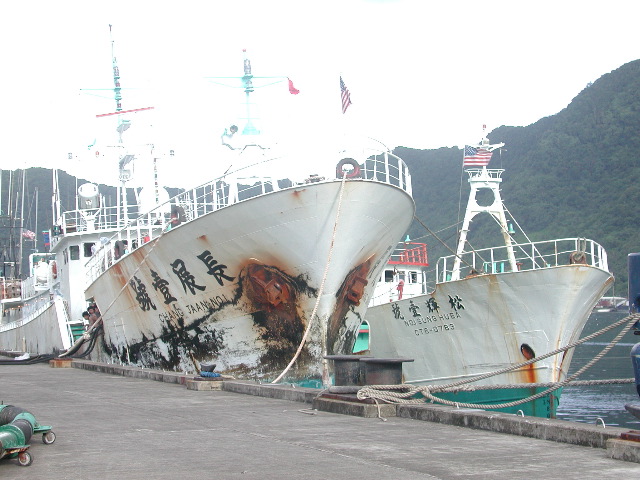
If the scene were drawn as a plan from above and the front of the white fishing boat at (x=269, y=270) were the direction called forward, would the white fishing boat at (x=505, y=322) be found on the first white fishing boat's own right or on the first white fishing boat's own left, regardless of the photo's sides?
on the first white fishing boat's own left

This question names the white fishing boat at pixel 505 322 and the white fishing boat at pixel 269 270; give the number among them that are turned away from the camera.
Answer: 0

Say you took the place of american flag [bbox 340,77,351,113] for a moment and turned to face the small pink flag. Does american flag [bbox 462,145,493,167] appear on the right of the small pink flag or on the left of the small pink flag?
right

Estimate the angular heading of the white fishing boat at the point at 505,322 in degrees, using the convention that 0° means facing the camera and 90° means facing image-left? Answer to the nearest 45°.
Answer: approximately 315°

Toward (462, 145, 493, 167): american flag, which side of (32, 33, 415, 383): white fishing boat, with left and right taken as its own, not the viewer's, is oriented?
left

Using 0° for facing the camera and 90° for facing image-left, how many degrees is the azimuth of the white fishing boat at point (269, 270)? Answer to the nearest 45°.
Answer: approximately 315°
